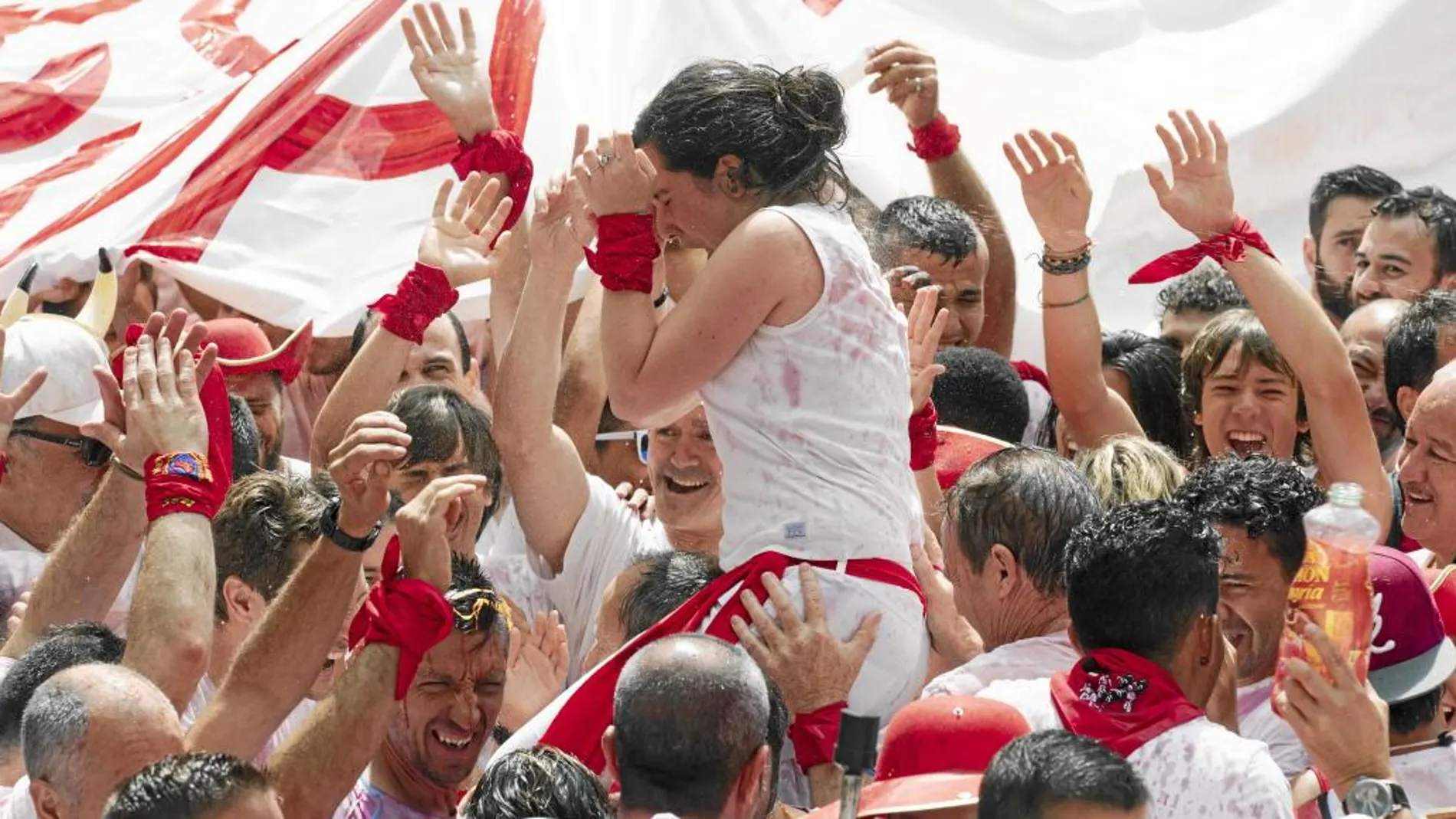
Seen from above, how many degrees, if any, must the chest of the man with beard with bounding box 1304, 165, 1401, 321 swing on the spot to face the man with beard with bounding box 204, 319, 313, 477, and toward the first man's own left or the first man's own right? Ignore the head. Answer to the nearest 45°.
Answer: approximately 90° to the first man's own right

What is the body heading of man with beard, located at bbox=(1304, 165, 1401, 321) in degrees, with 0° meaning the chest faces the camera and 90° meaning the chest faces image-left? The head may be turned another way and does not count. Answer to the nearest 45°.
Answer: approximately 315°
